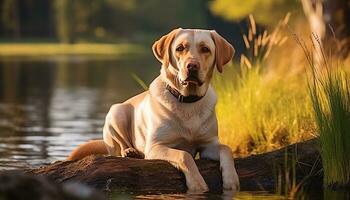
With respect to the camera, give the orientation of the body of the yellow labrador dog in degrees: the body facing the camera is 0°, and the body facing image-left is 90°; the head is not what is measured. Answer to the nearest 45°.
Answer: approximately 315°
